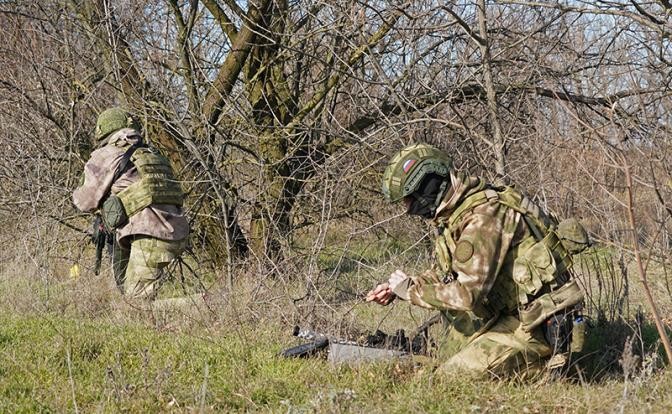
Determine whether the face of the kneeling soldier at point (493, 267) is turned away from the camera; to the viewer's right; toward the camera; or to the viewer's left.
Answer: to the viewer's left

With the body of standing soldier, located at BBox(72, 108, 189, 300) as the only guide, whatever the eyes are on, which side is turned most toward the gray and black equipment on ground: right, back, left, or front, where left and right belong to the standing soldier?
back

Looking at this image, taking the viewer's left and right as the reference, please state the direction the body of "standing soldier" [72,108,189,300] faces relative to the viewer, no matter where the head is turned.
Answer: facing away from the viewer and to the left of the viewer

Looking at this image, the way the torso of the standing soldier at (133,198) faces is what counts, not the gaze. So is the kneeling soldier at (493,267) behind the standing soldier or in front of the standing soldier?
behind

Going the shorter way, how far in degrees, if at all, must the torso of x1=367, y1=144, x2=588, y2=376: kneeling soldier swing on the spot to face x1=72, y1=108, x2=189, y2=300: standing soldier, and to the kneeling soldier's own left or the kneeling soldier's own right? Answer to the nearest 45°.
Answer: approximately 45° to the kneeling soldier's own right

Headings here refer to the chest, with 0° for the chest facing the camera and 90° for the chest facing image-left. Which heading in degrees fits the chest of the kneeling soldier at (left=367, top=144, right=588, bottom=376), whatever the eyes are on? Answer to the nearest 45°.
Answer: approximately 90°

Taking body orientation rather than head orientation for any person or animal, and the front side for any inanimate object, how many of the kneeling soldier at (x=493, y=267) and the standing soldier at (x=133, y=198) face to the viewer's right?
0
